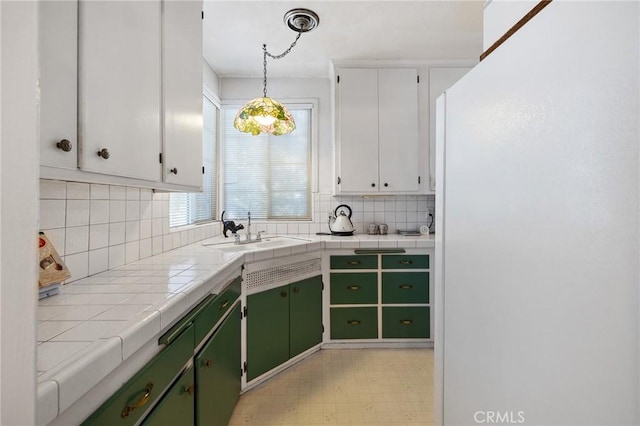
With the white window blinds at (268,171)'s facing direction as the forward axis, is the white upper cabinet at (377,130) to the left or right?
on its left

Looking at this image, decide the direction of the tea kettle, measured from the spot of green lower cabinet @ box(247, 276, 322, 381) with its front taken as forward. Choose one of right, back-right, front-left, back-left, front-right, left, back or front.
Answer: left

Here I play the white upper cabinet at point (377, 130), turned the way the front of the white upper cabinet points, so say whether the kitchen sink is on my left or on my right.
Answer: on my right

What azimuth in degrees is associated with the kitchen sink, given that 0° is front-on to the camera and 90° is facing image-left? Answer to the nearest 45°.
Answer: approximately 315°

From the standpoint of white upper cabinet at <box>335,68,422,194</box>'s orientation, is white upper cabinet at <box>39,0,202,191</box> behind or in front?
in front

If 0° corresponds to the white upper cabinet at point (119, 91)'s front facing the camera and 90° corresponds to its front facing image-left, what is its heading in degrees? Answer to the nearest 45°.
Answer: approximately 315°

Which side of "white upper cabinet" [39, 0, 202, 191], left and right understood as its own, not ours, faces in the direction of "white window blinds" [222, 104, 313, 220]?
left

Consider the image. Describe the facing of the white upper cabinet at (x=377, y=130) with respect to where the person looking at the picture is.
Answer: facing the viewer

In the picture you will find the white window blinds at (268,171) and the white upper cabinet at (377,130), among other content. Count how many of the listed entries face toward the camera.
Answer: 2

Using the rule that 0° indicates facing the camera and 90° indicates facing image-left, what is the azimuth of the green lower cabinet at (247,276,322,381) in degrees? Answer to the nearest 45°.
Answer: approximately 315°
